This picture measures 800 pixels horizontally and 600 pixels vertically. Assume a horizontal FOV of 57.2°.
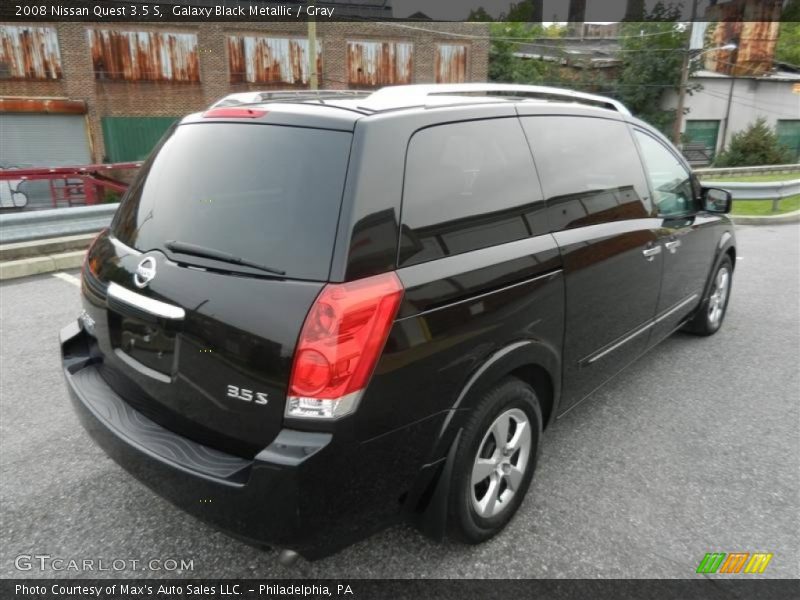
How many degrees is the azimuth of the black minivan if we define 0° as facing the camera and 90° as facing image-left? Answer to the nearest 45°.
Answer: approximately 225°

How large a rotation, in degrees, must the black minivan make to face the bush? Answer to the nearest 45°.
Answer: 0° — it already faces it

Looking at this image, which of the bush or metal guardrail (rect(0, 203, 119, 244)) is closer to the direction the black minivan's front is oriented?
the bush

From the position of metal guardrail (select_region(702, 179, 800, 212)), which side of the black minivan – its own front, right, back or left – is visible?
front

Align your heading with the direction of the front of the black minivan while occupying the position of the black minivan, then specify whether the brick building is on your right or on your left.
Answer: on your left

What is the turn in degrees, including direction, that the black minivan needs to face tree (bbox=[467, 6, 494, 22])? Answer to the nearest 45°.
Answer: approximately 45° to its left

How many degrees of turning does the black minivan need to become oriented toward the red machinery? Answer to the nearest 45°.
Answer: approximately 90° to its left

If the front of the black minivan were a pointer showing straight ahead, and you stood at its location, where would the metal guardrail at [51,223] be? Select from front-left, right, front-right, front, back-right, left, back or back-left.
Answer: left

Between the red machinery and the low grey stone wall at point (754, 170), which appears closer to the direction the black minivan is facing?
the low grey stone wall

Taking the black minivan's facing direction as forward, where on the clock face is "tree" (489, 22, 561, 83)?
The tree is roughly at 11 o'clock from the black minivan.

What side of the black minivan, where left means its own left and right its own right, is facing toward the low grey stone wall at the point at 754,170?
front
